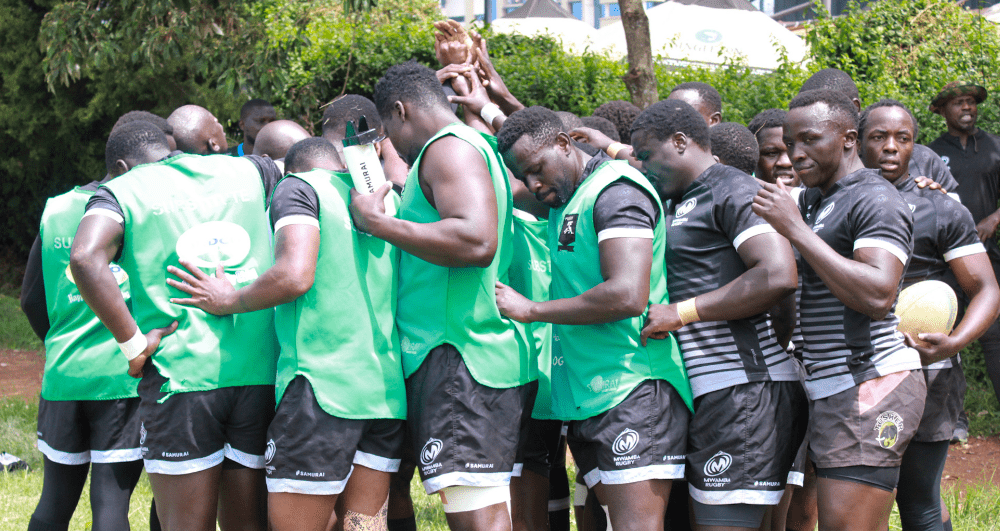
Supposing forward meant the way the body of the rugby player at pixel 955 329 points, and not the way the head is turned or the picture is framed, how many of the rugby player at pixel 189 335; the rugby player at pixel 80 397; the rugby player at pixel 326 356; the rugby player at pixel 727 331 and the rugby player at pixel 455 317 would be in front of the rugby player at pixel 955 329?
5

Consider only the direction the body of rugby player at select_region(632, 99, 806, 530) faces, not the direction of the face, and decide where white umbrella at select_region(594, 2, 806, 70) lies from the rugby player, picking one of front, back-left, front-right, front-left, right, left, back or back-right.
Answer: right

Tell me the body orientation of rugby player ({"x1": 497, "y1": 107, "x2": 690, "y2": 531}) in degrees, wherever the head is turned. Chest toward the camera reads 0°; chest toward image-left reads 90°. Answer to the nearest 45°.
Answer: approximately 45°

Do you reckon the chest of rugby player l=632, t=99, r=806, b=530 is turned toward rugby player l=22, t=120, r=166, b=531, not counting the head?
yes

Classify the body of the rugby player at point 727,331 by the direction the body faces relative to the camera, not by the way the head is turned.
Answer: to the viewer's left

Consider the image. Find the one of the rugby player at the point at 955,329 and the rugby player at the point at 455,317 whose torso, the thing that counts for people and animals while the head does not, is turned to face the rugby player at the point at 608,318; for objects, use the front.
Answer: the rugby player at the point at 955,329

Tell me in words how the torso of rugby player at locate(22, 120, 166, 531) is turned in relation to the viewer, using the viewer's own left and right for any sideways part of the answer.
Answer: facing away from the viewer and to the right of the viewer

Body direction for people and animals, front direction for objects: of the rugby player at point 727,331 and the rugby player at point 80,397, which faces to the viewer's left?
the rugby player at point 727,331

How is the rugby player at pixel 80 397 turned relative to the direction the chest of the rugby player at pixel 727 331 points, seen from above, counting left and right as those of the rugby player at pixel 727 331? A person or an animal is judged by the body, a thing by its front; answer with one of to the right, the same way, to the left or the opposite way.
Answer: to the right

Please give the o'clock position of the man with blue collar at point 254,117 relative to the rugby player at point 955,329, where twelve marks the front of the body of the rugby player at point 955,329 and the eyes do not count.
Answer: the man with blue collar at point 254,117 is roughly at 2 o'clock from the rugby player at point 955,329.

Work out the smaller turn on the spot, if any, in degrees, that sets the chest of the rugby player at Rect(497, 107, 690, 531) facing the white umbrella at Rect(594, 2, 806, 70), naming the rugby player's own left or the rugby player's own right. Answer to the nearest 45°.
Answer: approximately 135° to the rugby player's own right

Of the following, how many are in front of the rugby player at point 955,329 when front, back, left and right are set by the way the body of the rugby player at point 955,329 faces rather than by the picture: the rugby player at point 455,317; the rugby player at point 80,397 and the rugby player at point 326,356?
3

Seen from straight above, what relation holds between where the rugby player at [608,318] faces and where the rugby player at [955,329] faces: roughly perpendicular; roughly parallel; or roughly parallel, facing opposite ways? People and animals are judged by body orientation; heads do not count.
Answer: roughly parallel
